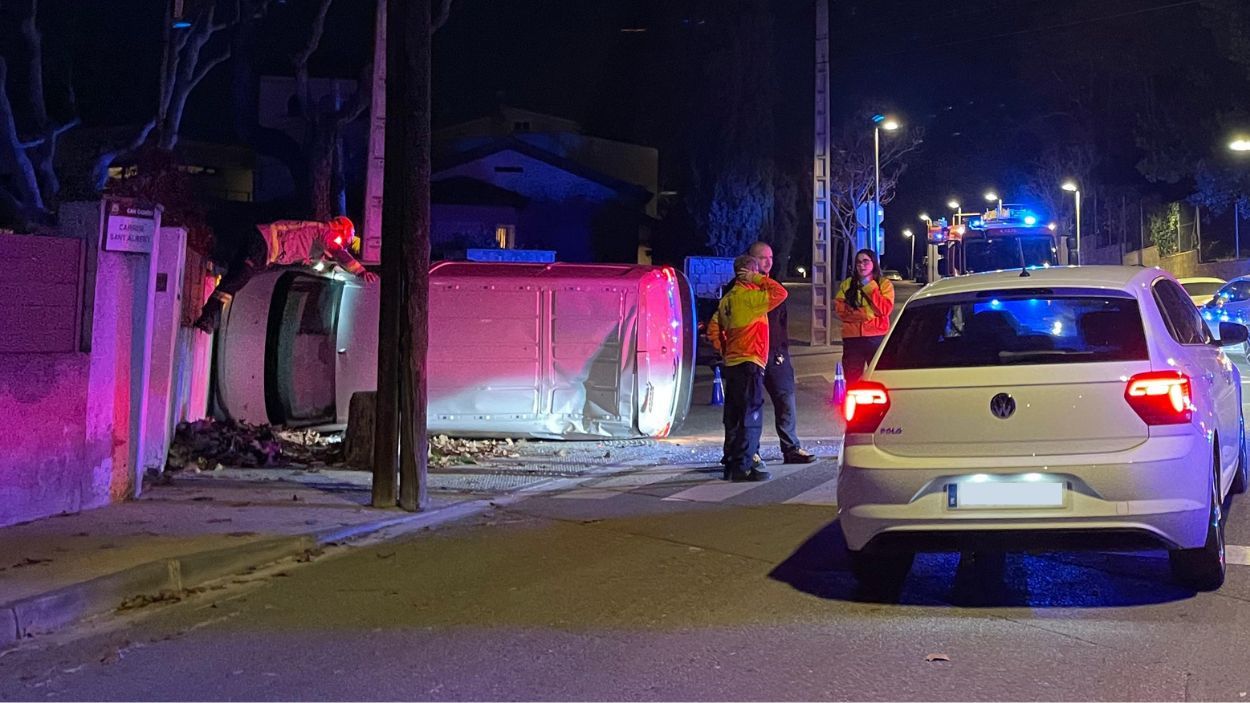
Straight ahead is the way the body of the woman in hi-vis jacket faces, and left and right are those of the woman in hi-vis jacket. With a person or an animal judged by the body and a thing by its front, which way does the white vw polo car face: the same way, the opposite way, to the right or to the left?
the opposite way

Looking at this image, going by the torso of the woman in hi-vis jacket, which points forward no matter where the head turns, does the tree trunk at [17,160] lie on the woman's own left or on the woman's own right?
on the woman's own right

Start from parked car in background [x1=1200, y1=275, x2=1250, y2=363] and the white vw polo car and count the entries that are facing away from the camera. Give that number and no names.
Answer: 1

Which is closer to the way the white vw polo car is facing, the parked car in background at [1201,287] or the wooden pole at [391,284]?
the parked car in background

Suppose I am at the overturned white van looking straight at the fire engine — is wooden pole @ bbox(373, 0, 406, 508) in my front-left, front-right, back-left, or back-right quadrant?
back-right

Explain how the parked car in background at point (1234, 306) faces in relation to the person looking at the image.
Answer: facing the viewer and to the left of the viewer

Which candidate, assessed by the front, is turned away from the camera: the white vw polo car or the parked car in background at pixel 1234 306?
the white vw polo car

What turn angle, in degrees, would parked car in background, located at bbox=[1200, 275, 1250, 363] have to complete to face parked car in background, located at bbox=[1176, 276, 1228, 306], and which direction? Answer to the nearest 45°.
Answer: approximately 135° to its right

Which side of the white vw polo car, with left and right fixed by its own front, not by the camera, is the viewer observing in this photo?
back

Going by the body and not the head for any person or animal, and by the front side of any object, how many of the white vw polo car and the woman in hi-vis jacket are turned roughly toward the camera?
1

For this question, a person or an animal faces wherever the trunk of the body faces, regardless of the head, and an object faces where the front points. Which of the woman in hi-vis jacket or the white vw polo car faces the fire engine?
the white vw polo car

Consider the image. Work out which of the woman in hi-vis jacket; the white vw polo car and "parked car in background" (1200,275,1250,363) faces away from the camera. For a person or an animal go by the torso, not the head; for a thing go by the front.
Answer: the white vw polo car

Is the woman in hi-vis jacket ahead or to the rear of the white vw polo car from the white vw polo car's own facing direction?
ahead

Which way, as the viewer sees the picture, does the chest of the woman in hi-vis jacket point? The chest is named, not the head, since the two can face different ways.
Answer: toward the camera

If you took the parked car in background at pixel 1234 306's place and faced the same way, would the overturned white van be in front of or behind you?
in front

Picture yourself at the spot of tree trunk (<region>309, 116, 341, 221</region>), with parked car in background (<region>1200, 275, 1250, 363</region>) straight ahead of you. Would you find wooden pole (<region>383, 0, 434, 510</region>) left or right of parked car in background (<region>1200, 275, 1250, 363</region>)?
right

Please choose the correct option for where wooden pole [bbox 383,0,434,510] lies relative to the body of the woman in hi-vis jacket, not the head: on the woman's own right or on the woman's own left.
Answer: on the woman's own right
